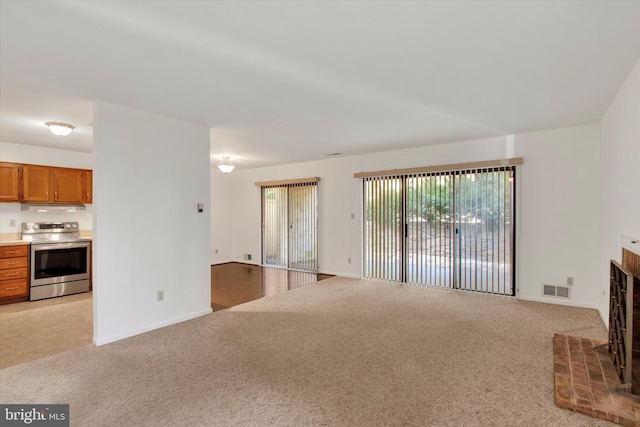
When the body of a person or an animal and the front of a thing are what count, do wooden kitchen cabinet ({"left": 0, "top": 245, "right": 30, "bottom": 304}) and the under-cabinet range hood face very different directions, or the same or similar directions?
same or similar directions

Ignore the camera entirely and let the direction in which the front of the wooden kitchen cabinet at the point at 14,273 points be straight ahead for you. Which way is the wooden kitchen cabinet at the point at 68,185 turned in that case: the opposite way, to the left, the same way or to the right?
the same way

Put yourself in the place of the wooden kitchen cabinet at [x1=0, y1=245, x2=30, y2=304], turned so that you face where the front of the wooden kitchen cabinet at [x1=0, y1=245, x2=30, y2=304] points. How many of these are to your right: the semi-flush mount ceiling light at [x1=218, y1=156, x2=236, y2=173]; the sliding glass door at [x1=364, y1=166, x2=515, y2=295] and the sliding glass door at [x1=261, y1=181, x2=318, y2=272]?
0

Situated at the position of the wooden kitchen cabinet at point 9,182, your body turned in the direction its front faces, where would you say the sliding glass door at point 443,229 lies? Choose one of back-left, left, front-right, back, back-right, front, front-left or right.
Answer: front-left

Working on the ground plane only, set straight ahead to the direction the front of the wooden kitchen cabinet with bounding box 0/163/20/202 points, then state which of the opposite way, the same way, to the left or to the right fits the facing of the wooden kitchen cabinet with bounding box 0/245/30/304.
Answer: the same way

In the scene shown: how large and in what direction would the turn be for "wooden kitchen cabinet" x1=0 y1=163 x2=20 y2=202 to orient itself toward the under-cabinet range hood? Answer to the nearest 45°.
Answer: approximately 135° to its left

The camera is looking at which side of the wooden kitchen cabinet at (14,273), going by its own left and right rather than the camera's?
front

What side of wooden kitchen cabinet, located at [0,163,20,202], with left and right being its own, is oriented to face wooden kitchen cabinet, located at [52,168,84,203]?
left

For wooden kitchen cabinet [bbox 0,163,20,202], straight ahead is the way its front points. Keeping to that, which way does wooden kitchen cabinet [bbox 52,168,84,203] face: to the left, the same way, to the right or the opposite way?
the same way

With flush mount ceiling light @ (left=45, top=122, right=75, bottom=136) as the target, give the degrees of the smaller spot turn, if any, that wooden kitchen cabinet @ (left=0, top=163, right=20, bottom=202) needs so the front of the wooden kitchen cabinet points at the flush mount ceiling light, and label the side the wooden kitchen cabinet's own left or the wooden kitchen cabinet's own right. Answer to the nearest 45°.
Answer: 0° — it already faces it

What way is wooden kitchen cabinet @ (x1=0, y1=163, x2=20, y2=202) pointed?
toward the camera

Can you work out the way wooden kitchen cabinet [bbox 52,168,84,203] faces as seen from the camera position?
facing the viewer
